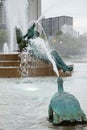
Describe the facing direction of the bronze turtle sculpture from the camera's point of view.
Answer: facing away from the viewer and to the left of the viewer

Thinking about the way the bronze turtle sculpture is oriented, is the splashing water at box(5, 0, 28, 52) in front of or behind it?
in front

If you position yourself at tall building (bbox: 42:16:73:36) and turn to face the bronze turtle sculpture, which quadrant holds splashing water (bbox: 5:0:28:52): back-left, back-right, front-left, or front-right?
front-right

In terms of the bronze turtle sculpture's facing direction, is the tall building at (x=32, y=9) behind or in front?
in front

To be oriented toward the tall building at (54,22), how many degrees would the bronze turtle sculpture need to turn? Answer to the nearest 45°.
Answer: approximately 45° to its right

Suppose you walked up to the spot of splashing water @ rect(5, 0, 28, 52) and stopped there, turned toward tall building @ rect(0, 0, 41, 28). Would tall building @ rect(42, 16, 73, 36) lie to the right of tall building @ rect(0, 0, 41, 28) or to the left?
right
